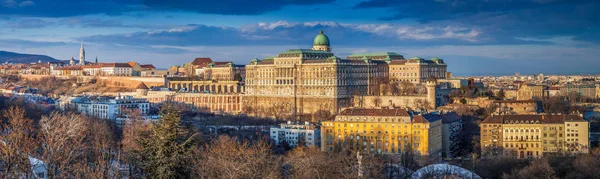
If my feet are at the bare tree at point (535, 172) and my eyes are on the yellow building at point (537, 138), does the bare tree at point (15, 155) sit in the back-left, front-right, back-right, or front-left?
back-left

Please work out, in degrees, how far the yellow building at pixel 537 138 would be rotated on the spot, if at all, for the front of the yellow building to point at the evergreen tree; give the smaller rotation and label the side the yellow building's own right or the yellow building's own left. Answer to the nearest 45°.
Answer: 0° — it already faces it

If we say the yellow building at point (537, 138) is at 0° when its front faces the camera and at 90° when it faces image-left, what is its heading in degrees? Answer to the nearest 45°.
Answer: approximately 0°

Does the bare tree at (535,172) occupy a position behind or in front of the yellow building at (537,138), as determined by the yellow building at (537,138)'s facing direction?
in front

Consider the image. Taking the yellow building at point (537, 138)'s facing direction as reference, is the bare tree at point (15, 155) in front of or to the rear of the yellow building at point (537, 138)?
in front
